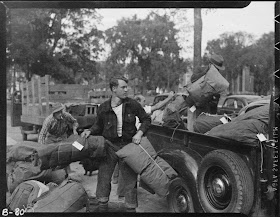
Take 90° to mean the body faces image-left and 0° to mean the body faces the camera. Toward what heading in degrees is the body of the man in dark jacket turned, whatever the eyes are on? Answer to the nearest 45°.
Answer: approximately 0°

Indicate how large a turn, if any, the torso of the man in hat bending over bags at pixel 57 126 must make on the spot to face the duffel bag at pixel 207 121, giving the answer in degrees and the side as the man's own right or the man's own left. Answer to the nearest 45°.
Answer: approximately 45° to the man's own left

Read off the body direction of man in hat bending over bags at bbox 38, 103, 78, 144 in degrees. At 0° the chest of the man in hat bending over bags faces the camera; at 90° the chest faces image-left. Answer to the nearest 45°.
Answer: approximately 315°

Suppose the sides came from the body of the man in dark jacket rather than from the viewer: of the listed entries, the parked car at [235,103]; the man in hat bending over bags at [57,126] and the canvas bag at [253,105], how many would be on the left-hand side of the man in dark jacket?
2

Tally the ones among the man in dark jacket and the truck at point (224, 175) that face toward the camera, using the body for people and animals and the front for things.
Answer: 1

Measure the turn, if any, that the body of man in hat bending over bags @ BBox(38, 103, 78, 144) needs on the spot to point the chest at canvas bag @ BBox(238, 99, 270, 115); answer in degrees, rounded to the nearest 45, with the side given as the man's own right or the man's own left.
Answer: approximately 45° to the man's own left
